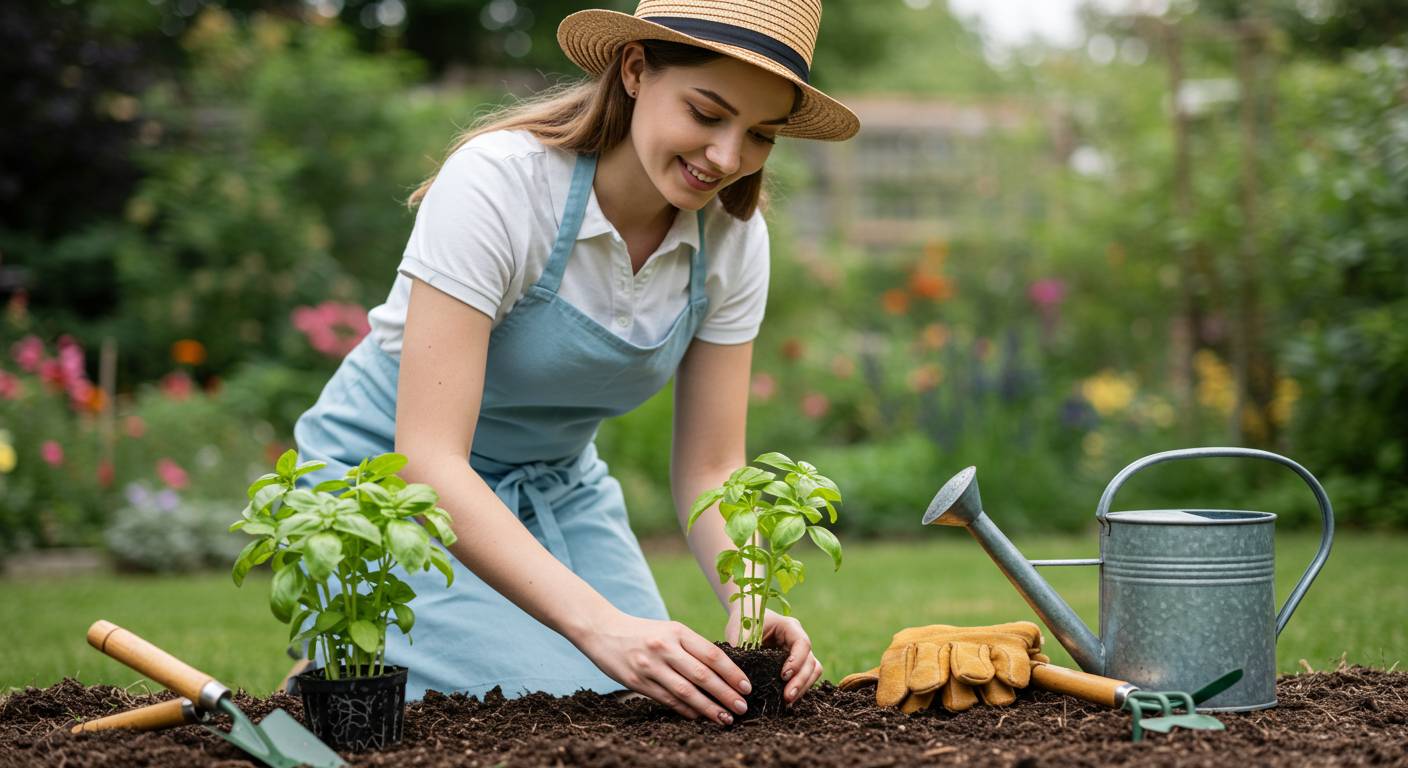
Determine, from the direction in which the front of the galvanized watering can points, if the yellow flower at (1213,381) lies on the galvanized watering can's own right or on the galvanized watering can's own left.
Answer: on the galvanized watering can's own right

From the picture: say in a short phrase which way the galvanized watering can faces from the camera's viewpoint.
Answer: facing to the left of the viewer

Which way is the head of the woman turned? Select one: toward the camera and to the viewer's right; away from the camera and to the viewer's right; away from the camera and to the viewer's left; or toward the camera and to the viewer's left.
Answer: toward the camera and to the viewer's right

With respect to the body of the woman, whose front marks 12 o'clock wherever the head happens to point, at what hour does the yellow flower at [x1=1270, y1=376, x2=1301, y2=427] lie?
The yellow flower is roughly at 9 o'clock from the woman.

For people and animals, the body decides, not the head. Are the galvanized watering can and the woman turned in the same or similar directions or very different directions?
very different directions

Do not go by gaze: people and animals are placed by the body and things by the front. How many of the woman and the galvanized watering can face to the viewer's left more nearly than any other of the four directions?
1

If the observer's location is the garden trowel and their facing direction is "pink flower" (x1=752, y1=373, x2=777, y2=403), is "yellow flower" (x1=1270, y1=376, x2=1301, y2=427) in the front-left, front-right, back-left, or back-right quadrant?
front-right

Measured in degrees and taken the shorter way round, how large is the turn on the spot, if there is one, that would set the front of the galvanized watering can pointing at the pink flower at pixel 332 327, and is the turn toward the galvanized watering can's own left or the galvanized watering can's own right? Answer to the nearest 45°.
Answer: approximately 45° to the galvanized watering can's own right

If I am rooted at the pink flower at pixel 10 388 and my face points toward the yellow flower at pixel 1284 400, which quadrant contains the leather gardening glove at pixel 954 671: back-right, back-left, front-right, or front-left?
front-right

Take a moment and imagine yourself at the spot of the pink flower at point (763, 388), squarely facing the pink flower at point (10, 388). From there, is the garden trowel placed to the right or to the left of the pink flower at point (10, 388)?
left

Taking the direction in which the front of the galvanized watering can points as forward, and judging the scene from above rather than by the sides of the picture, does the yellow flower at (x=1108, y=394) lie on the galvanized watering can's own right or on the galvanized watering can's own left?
on the galvanized watering can's own right

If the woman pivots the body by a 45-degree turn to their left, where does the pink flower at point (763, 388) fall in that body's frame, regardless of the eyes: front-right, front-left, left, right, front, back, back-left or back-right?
left

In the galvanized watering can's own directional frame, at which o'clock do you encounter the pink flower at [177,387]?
The pink flower is roughly at 1 o'clock from the galvanized watering can.
